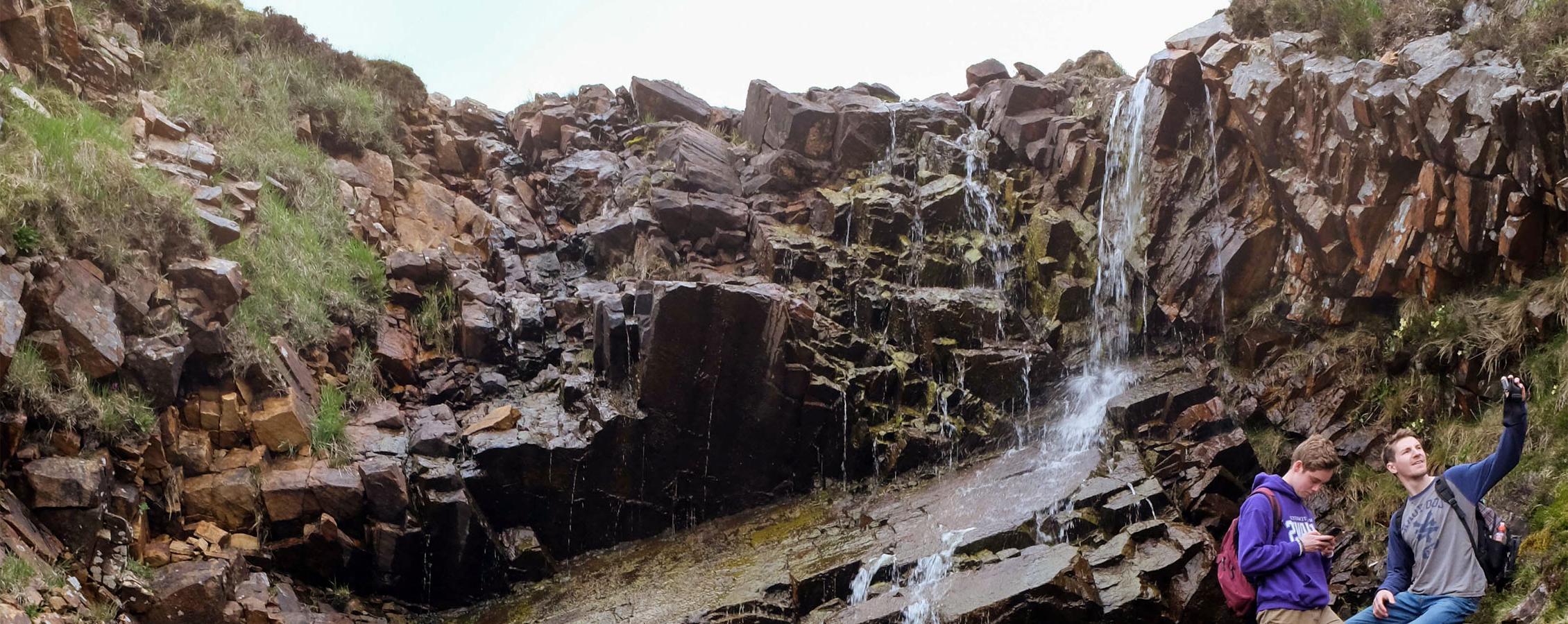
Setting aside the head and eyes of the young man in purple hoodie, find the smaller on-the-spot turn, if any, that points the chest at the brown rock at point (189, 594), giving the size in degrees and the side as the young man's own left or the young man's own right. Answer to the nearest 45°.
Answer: approximately 135° to the young man's own right

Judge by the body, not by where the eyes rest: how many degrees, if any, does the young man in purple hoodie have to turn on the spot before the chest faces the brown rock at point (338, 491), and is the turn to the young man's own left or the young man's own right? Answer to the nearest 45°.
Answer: approximately 135° to the young man's own right

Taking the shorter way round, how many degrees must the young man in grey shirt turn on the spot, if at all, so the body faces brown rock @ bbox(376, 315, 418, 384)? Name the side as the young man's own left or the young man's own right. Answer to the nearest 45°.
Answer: approximately 45° to the young man's own right

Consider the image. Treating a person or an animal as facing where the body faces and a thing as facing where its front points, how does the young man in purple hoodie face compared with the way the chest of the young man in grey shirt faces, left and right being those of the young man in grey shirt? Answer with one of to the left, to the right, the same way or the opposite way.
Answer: to the left

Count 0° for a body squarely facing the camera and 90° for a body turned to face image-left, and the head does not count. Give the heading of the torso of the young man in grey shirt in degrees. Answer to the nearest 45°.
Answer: approximately 45°

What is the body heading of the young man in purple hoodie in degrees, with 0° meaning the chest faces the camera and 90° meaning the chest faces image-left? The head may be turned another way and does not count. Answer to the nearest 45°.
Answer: approximately 315°

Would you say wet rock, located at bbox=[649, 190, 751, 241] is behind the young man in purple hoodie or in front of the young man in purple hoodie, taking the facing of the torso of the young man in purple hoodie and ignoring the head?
behind

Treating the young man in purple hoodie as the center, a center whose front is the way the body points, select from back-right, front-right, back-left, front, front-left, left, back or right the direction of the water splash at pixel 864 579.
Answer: back

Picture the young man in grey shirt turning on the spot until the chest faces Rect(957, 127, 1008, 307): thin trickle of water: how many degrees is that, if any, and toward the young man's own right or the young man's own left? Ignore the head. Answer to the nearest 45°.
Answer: approximately 90° to the young man's own right
